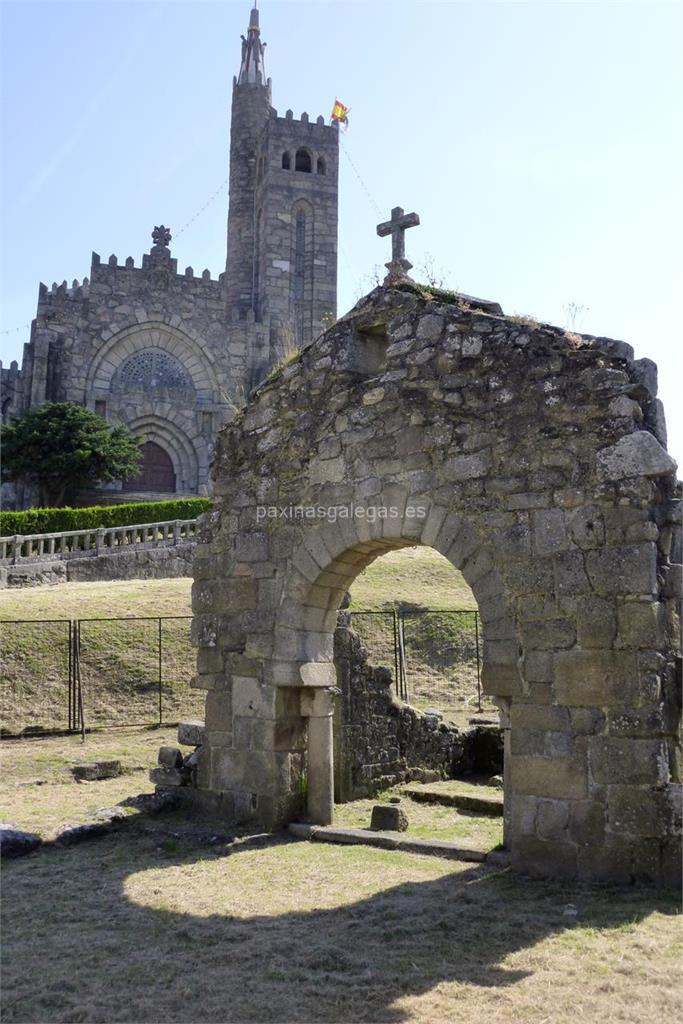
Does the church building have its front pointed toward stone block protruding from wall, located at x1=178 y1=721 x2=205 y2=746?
yes

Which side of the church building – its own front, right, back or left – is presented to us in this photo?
front

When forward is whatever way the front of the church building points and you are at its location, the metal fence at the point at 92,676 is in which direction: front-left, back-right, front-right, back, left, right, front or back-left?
front

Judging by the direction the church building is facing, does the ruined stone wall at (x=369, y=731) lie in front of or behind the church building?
in front

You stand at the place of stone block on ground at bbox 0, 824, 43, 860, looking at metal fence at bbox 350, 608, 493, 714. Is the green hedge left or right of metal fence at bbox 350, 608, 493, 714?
left

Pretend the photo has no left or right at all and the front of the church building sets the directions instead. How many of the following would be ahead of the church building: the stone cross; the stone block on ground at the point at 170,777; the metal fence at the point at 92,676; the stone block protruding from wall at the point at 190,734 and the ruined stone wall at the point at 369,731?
5

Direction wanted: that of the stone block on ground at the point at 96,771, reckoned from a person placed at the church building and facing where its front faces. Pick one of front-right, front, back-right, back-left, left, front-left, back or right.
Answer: front

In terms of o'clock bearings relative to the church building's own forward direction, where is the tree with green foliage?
The tree with green foliage is roughly at 1 o'clock from the church building.

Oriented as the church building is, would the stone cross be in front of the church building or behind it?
in front

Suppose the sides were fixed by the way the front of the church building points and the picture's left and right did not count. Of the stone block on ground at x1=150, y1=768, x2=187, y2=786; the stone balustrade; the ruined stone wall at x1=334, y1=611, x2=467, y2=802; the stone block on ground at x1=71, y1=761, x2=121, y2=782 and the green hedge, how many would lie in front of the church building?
5

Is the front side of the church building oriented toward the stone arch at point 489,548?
yes

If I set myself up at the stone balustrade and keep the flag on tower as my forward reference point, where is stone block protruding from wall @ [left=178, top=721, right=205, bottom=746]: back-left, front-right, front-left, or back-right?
back-right

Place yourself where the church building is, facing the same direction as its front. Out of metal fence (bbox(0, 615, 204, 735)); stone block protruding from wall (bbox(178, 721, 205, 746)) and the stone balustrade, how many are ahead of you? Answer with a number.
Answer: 3

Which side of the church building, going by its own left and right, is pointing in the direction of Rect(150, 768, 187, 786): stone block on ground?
front
